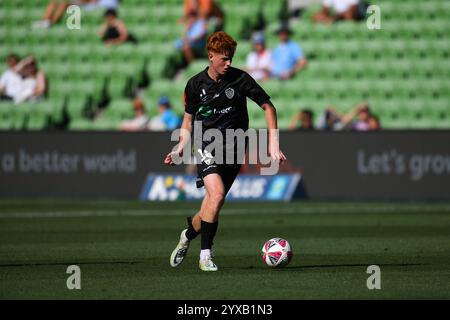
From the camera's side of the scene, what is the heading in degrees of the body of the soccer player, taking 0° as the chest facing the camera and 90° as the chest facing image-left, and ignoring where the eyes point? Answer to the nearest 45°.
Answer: approximately 0°

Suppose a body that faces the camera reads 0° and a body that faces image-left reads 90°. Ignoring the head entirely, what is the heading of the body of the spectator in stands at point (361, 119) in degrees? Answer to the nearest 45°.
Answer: approximately 0°

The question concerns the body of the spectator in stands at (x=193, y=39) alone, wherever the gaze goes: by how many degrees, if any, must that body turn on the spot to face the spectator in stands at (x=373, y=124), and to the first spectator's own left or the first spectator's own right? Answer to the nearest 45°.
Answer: approximately 90° to the first spectator's own left

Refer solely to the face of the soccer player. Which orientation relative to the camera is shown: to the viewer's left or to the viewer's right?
to the viewer's right

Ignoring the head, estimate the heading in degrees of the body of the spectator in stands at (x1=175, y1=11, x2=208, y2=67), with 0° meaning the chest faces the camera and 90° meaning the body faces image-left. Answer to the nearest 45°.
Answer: approximately 45°

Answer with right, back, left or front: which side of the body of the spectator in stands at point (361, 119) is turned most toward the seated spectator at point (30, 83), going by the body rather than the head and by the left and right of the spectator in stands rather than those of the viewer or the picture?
right
